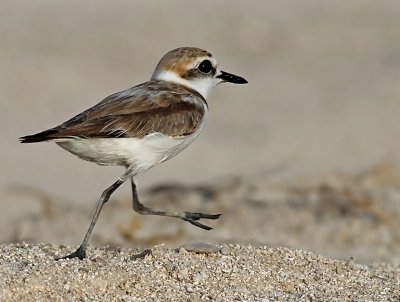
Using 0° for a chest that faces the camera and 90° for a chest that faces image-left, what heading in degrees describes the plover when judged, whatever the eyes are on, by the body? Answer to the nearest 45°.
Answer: approximately 270°

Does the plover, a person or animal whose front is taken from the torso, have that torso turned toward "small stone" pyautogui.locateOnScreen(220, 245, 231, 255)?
yes
